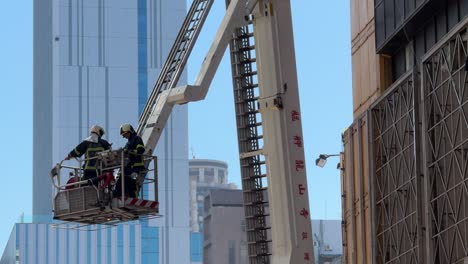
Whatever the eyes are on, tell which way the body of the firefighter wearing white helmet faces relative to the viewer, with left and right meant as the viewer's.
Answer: facing away from the viewer and to the right of the viewer
